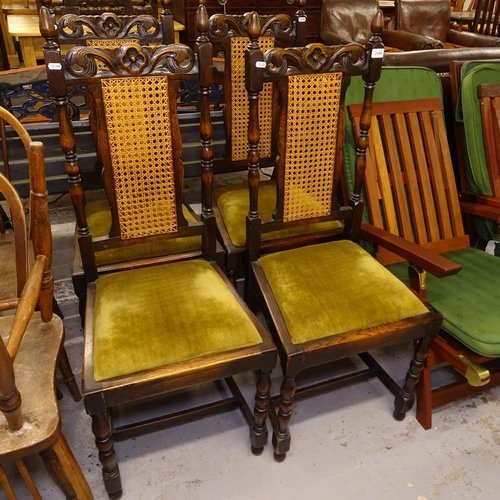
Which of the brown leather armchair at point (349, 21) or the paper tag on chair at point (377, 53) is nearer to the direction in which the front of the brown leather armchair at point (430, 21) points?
the paper tag on chair

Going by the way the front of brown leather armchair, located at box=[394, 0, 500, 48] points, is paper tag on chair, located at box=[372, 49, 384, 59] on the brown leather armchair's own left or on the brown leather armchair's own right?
on the brown leather armchair's own right

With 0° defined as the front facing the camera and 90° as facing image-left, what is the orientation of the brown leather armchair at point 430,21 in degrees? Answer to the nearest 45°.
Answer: approximately 315°

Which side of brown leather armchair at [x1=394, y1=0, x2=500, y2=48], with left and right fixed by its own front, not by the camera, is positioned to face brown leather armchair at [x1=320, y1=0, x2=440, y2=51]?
right
